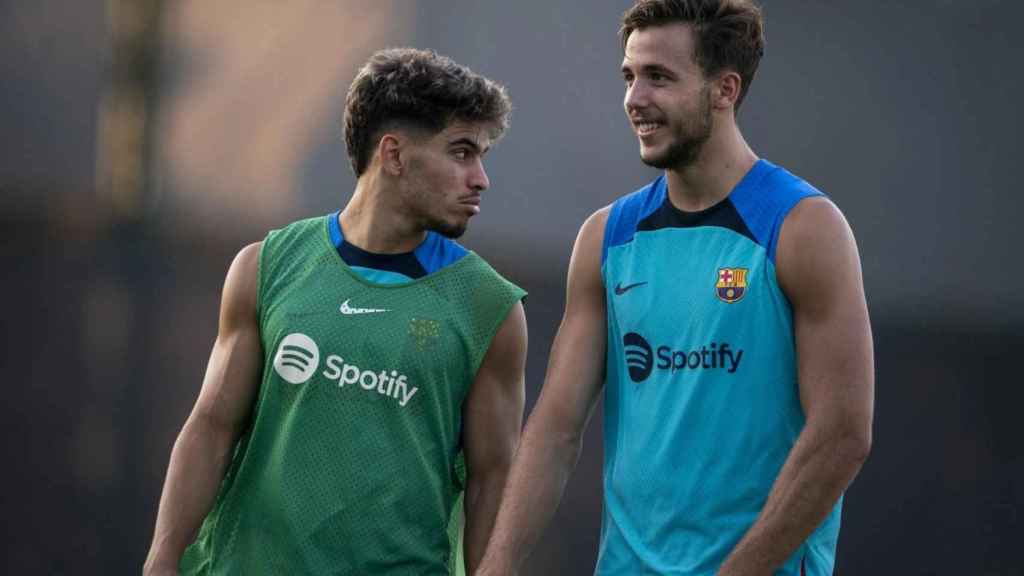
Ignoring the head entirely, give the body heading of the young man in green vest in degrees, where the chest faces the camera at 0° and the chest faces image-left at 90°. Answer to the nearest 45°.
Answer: approximately 0°

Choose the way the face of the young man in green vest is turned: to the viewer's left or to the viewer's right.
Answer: to the viewer's right
